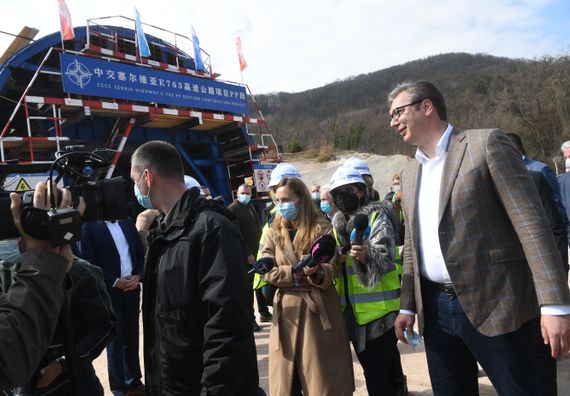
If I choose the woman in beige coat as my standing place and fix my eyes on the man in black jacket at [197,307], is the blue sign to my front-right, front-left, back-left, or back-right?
back-right

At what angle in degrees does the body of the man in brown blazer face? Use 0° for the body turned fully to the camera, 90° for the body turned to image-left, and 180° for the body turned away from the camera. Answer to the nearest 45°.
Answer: approximately 45°

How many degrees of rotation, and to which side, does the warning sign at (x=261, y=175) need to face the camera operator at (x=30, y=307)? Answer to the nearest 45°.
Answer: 0° — it already faces them

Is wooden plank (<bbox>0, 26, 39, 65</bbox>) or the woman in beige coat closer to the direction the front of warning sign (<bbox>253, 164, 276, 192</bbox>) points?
the woman in beige coat

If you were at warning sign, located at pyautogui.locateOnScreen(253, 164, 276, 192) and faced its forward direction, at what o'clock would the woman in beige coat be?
The woman in beige coat is roughly at 12 o'clock from the warning sign.

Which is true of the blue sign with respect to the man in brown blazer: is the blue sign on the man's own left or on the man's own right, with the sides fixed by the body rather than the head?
on the man's own right

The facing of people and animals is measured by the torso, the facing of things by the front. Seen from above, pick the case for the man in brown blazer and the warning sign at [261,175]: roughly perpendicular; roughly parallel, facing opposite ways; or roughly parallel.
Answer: roughly perpendicular

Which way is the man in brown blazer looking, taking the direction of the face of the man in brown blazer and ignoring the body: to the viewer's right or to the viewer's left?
to the viewer's left

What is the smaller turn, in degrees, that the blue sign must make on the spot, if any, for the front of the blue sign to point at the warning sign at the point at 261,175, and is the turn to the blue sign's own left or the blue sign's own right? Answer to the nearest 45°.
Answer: approximately 45° to the blue sign's own left

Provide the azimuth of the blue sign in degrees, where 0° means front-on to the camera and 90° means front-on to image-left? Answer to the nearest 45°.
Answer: approximately 315°

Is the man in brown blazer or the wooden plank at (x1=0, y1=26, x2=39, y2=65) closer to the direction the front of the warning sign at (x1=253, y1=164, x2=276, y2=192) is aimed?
the man in brown blazer

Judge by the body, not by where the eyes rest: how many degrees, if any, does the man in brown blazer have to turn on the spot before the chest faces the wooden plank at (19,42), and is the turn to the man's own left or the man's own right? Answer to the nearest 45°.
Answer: approximately 90° to the man's own right
